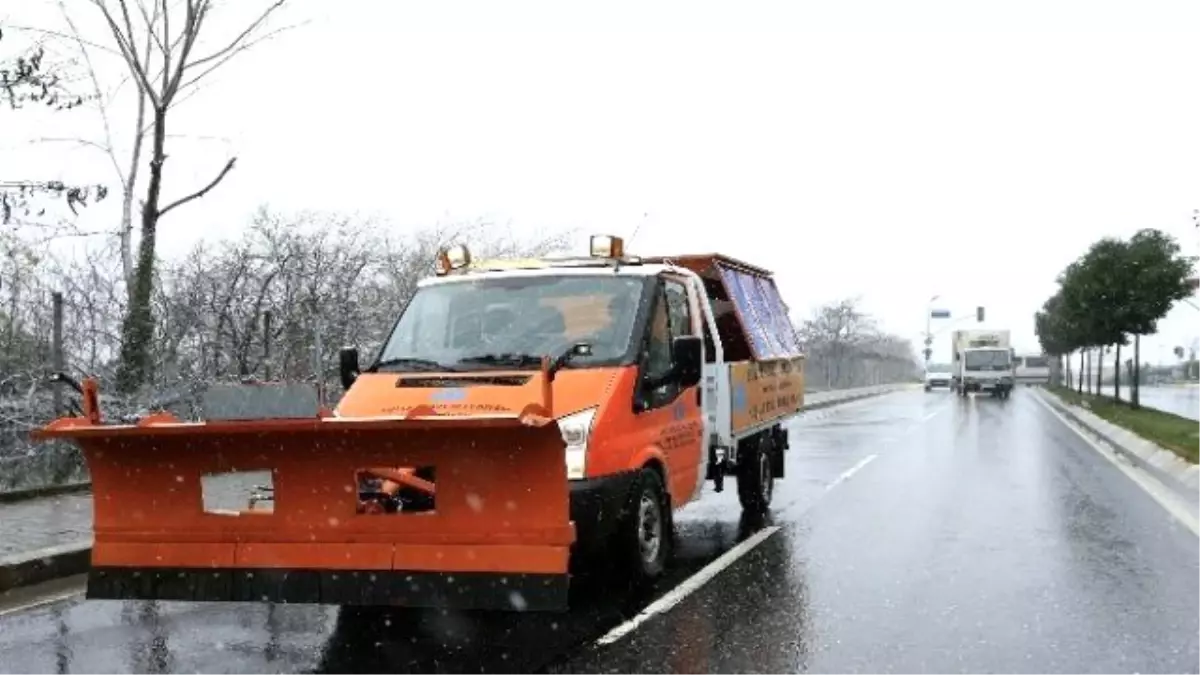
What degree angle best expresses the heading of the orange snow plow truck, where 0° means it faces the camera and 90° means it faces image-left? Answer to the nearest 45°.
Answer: approximately 45°
